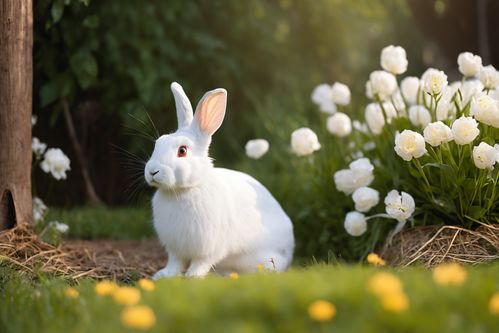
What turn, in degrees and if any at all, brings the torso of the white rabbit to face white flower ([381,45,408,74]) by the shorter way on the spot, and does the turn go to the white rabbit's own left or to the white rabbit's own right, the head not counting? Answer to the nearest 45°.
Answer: approximately 180°

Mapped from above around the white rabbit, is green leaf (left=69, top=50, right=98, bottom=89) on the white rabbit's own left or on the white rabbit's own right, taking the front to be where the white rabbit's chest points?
on the white rabbit's own right

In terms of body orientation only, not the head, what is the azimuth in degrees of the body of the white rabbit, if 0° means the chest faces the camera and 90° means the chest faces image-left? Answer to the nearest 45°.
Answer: approximately 45°

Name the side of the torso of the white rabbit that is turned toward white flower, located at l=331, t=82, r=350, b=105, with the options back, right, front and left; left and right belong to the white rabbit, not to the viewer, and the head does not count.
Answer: back

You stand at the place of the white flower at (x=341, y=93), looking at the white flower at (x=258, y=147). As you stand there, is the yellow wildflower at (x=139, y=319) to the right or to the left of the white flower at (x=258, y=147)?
left

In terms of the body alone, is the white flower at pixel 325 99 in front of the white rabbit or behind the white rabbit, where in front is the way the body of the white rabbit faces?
behind

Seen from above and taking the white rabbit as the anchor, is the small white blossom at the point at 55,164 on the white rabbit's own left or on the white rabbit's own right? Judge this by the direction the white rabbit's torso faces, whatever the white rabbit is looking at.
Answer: on the white rabbit's own right

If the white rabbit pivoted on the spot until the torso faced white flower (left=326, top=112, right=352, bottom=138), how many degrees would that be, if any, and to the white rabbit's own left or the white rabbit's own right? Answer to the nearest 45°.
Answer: approximately 180°

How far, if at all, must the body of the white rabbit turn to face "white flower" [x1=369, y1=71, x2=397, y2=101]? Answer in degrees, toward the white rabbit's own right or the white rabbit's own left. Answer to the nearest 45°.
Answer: approximately 180°

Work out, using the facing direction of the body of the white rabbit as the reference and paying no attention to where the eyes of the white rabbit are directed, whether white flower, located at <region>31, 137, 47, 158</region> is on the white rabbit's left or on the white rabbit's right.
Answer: on the white rabbit's right
